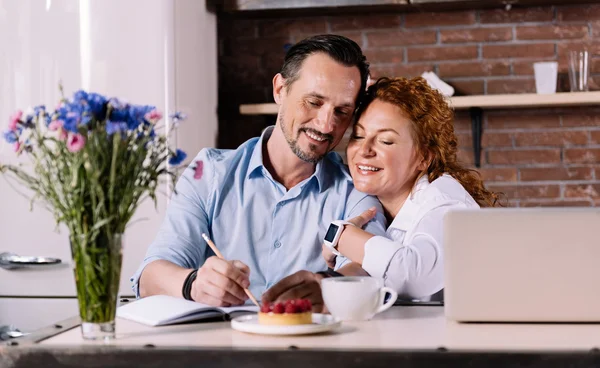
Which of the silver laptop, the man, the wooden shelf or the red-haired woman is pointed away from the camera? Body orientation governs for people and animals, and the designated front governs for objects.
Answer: the silver laptop

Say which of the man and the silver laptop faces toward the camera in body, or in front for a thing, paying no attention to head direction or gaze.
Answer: the man

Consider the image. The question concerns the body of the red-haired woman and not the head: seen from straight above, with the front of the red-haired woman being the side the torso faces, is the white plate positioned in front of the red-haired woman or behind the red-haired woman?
in front

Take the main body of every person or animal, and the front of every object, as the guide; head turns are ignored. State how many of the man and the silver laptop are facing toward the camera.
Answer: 1

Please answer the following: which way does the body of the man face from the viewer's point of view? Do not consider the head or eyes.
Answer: toward the camera

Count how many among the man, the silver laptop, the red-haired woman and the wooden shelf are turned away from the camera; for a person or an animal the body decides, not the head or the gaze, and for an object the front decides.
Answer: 1

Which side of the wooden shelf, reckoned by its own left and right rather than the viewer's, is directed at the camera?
front

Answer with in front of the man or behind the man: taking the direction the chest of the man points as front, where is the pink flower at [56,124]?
in front

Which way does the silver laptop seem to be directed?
away from the camera

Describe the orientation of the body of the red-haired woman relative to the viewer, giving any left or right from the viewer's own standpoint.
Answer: facing the viewer and to the left of the viewer

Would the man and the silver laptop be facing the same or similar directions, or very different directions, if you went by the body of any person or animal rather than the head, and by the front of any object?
very different directions

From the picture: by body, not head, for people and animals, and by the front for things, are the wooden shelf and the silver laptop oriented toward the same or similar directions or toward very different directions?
very different directions

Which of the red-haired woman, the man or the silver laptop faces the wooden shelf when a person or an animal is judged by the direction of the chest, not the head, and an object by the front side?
the silver laptop

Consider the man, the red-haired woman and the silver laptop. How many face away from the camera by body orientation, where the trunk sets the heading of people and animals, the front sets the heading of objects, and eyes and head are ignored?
1
